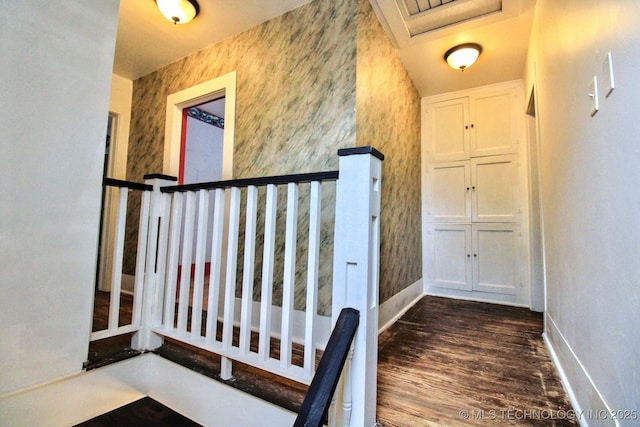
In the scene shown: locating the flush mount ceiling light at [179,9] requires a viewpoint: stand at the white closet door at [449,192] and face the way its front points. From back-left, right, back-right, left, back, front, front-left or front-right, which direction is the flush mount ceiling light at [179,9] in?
front-right

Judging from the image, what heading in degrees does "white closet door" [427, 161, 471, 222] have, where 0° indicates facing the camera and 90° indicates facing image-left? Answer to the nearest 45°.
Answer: approximately 0°

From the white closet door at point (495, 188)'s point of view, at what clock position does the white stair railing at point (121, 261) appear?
The white stair railing is roughly at 1 o'clock from the white closet door.

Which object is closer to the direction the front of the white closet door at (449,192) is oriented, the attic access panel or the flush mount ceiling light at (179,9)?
the attic access panel

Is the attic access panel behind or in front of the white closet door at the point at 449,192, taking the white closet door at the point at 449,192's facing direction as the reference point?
in front

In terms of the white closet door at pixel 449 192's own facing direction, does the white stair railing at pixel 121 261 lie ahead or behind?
ahead
